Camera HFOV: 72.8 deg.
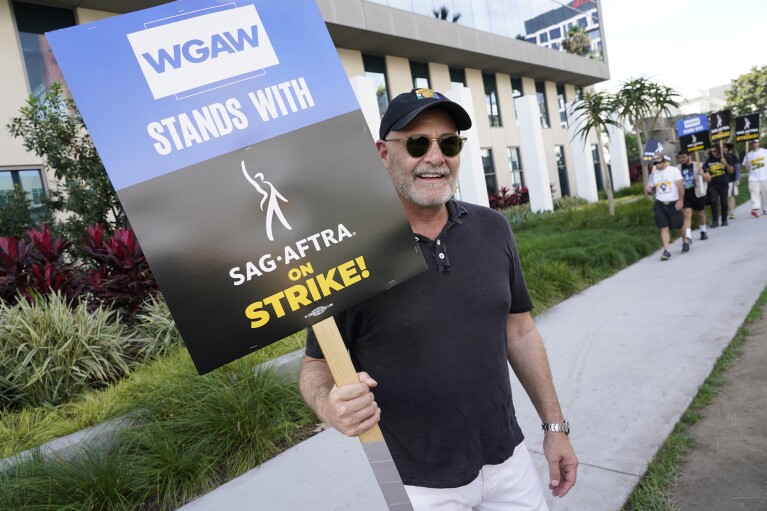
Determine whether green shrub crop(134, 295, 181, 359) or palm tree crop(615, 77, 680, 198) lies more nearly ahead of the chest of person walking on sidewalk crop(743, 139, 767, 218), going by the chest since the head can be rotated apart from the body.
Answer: the green shrub

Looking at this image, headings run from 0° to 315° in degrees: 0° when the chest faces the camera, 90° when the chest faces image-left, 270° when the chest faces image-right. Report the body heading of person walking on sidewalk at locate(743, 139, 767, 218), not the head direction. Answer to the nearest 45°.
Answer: approximately 0°

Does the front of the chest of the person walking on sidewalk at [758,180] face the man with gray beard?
yes

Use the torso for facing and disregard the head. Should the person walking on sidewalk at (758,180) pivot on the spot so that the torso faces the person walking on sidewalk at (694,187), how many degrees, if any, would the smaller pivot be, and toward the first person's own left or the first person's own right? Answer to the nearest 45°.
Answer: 0° — they already face them

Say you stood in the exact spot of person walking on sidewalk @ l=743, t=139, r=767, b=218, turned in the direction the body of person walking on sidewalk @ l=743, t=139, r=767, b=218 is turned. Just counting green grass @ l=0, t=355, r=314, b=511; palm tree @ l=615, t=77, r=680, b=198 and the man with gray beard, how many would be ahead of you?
2

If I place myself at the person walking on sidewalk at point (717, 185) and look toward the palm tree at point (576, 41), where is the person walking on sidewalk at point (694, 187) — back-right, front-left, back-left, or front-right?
back-left

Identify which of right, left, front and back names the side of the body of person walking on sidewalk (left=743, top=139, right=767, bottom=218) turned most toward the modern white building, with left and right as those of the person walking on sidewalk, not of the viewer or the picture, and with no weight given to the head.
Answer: right

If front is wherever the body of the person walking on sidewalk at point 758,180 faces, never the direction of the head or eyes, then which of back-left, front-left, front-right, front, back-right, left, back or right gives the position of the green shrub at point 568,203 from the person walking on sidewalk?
back-right

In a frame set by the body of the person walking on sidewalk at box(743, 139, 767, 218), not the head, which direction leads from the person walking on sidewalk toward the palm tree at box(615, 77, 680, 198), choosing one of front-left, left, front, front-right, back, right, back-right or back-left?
back-right
